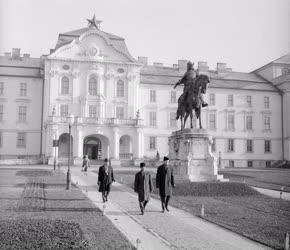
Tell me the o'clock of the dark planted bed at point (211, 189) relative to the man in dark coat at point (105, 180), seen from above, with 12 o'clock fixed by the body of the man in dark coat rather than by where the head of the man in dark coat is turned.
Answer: The dark planted bed is roughly at 8 o'clock from the man in dark coat.

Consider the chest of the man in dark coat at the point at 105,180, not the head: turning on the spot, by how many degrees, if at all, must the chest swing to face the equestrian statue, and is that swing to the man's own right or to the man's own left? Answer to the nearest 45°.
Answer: approximately 135° to the man's own left

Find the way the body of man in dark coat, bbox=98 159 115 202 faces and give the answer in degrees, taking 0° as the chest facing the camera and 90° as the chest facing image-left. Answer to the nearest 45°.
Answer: approximately 0°
